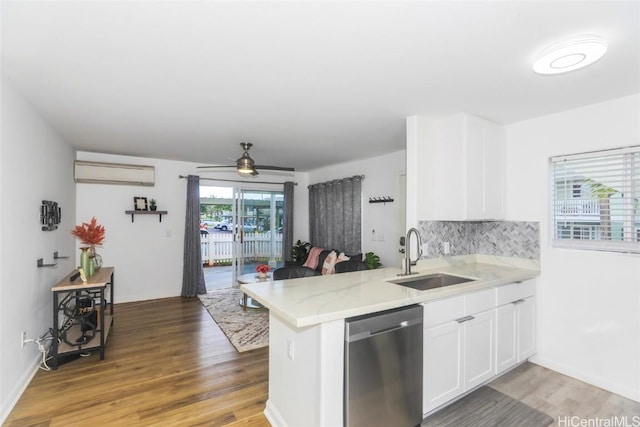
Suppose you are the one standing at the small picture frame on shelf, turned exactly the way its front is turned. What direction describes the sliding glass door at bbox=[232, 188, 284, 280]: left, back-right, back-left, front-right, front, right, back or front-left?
left

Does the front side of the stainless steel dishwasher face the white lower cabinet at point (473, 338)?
no

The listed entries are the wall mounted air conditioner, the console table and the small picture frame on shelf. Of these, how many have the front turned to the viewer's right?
1

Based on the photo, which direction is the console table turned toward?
to the viewer's right

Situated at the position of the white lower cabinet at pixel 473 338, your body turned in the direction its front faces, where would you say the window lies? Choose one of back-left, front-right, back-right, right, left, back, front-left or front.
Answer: left

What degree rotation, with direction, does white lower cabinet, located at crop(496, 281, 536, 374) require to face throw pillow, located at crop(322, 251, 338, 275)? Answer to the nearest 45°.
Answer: approximately 135° to its right

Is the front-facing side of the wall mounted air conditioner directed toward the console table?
yes

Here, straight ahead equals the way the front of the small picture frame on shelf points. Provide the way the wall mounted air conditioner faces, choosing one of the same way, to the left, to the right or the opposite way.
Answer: the same way

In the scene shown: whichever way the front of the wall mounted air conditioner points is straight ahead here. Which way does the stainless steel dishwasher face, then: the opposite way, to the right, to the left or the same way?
the same way

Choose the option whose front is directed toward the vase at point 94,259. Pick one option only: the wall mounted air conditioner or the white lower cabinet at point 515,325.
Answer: the wall mounted air conditioner

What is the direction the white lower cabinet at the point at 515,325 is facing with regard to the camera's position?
facing the viewer and to the right of the viewer

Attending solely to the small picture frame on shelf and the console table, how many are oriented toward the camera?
1

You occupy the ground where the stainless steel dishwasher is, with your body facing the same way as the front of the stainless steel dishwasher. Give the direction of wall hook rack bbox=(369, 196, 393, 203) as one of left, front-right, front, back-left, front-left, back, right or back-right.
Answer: back-left

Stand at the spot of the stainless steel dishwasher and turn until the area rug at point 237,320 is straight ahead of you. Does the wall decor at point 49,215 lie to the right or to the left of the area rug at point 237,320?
left

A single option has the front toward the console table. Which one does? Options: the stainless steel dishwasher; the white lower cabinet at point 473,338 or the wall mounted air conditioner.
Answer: the wall mounted air conditioner

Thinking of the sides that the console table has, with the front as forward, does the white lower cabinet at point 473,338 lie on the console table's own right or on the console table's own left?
on the console table's own right

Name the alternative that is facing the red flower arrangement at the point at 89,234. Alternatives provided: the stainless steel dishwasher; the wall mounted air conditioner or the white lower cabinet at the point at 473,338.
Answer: the wall mounted air conditioner

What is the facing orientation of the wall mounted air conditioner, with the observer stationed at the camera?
facing the viewer

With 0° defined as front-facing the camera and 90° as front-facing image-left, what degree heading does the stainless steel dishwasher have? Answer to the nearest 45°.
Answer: approximately 315°

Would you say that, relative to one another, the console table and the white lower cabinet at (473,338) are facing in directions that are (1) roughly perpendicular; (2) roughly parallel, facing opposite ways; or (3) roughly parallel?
roughly perpendicular

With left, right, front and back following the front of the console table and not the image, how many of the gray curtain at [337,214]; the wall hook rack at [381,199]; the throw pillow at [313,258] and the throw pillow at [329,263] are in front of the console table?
4
